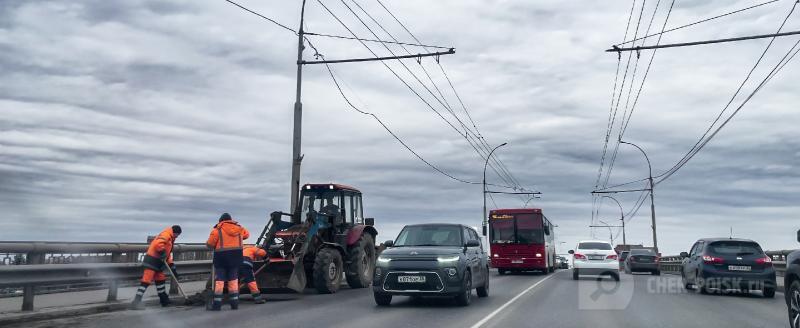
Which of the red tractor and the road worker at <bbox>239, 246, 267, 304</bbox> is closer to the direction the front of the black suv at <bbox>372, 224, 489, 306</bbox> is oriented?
the road worker

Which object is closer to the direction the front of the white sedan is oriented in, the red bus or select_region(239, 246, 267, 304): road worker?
the red bus

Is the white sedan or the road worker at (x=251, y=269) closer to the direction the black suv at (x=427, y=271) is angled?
the road worker

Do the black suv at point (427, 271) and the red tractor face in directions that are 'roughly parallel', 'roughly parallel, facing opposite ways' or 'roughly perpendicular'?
roughly parallel

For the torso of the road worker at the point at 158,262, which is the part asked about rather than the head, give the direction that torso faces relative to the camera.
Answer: to the viewer's right

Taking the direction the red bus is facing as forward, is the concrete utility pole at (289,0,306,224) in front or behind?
in front

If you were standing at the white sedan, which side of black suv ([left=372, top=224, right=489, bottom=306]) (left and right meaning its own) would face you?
back

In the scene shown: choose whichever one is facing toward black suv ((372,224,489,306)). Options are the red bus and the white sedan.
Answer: the red bus

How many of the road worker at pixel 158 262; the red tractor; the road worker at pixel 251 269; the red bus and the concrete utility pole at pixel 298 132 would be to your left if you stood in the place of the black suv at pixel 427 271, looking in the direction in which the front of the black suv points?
0

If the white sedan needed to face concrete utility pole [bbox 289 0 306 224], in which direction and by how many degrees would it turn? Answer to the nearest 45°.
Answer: approximately 135° to its left

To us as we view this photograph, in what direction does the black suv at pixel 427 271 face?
facing the viewer and to the left of the viewer

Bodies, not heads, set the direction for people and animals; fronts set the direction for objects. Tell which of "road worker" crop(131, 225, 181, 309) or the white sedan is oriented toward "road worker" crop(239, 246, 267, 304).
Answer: "road worker" crop(131, 225, 181, 309)

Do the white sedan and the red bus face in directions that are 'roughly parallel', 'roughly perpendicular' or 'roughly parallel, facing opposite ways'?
roughly parallel, facing opposite ways

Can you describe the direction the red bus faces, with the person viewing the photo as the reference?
facing the viewer

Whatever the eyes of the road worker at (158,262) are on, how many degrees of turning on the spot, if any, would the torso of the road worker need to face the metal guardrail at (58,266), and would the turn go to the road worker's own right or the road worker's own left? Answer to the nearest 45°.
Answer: approximately 135° to the road worker's own right

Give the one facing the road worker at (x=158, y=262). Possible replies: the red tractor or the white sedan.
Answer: the red tractor

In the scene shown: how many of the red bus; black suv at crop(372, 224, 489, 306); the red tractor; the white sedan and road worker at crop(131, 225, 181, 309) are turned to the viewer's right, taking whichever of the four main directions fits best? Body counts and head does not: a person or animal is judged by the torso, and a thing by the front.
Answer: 1

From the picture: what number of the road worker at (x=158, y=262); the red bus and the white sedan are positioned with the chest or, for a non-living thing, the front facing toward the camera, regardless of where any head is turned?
1

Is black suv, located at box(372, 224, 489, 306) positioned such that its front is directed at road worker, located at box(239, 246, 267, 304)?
no

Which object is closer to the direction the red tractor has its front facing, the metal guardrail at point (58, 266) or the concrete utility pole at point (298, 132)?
the metal guardrail
